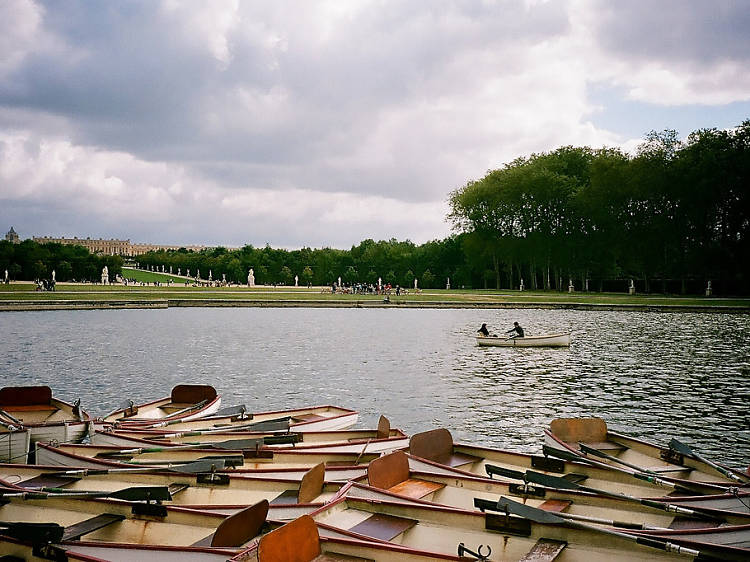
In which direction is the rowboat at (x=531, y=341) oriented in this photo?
to the viewer's right

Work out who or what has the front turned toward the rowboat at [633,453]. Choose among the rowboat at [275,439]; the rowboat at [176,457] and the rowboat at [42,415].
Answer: the rowboat at [42,415]

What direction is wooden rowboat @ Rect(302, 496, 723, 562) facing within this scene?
to the viewer's right

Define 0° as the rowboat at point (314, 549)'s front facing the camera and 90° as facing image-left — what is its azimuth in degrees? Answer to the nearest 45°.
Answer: approximately 315°

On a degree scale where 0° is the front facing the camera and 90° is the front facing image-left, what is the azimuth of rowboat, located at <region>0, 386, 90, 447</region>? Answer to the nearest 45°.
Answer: approximately 315°

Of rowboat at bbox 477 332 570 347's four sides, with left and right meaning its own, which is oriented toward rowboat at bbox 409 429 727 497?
right

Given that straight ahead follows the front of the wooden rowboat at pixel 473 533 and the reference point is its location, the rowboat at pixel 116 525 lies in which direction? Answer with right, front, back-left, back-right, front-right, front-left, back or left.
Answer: back

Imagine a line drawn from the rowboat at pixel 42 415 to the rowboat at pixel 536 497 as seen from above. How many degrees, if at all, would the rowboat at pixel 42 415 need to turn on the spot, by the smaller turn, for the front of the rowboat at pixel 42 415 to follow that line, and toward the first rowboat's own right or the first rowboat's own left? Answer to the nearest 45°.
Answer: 0° — it already faces it

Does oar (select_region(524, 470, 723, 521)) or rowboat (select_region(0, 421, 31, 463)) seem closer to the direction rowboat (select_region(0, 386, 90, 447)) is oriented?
the oar

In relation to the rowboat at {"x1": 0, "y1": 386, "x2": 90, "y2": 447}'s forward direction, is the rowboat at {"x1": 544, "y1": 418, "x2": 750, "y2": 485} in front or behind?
in front

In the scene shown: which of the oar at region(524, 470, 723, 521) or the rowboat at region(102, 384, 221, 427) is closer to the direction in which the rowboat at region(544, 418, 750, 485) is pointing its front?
the oar

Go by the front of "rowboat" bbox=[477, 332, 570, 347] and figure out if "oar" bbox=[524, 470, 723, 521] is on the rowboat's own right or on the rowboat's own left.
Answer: on the rowboat's own right
